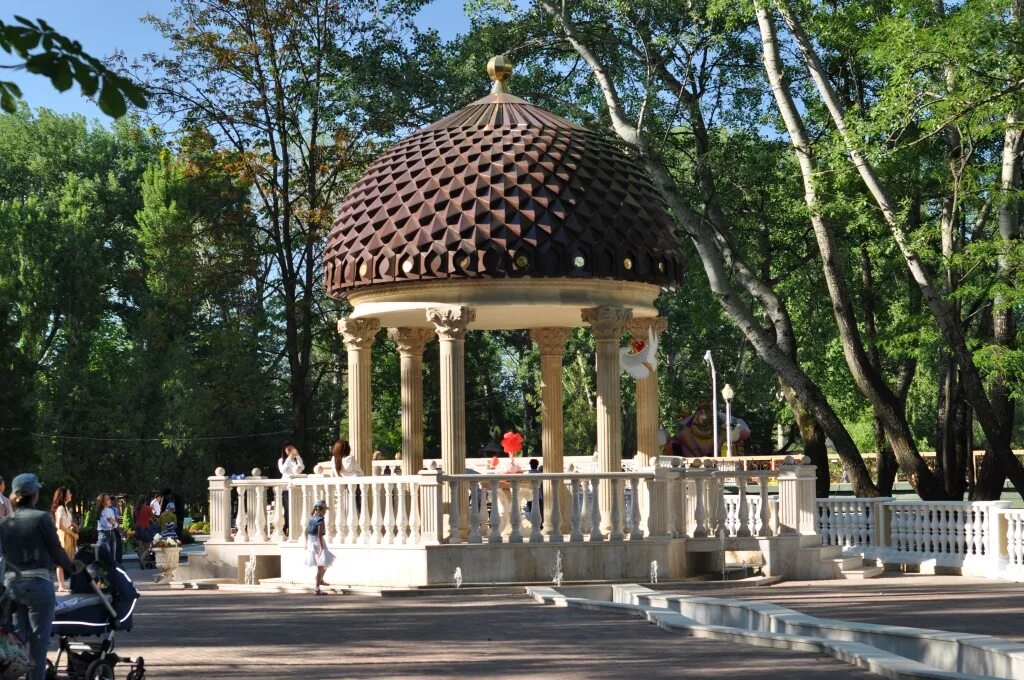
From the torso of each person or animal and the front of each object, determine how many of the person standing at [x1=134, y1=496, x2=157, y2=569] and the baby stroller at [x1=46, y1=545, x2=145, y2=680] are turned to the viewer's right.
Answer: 1

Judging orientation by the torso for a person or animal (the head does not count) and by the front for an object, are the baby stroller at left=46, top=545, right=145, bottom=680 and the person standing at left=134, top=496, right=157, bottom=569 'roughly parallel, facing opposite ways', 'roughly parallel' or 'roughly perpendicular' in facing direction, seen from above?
roughly perpendicular

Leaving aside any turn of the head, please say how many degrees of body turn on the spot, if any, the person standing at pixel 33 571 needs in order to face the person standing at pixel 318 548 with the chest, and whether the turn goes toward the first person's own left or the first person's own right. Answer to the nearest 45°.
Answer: approximately 45° to the first person's own left

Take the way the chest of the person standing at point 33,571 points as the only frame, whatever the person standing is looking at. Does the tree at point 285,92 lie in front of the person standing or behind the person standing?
in front

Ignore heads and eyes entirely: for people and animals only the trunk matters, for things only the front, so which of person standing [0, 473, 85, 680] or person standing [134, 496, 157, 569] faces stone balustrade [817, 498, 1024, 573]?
person standing [0, 473, 85, 680]

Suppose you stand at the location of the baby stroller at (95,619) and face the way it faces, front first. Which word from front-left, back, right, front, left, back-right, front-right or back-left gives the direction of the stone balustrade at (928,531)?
front-left

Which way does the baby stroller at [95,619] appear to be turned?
to the viewer's right

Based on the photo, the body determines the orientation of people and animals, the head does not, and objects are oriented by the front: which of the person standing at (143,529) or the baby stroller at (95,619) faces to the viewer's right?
the baby stroller

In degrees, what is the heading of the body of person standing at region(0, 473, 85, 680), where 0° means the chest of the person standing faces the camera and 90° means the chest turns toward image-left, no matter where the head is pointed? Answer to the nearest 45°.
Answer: approximately 225°

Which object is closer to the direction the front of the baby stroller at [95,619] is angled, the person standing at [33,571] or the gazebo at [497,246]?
the gazebo

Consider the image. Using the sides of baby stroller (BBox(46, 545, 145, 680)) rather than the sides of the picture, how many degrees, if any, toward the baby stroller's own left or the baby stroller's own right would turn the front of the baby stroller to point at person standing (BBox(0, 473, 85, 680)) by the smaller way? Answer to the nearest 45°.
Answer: approximately 135° to the baby stroller's own right

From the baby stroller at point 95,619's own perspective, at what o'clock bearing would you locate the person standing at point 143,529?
The person standing is roughly at 9 o'clock from the baby stroller.
